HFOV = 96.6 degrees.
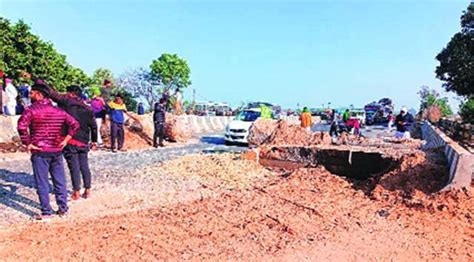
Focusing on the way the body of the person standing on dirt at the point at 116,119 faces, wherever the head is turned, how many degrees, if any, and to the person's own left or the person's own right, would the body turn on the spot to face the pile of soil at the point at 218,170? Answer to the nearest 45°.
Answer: approximately 45° to the person's own left

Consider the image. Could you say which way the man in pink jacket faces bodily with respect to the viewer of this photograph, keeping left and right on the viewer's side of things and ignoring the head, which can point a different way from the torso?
facing away from the viewer and to the left of the viewer

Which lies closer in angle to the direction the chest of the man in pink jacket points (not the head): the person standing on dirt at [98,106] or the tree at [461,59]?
the person standing on dirt

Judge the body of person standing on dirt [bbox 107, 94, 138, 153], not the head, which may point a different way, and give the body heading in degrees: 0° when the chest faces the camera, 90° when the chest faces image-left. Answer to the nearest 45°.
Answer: approximately 0°

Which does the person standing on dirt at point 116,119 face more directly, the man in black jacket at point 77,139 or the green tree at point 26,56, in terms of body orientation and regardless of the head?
the man in black jacket

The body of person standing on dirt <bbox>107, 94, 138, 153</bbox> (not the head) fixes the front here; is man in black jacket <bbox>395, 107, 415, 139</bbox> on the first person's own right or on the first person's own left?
on the first person's own left

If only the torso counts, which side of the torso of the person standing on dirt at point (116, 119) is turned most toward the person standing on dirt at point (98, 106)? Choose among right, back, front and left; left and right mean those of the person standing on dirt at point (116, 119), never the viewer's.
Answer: right
